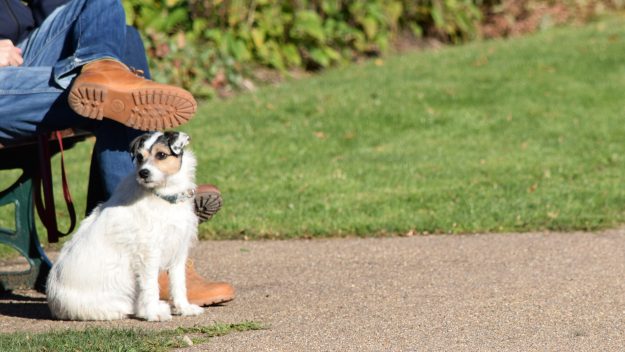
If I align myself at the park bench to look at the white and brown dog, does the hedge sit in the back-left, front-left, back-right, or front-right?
back-left

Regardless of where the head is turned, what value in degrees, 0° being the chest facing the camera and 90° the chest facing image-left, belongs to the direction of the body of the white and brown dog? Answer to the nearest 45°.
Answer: approximately 315°

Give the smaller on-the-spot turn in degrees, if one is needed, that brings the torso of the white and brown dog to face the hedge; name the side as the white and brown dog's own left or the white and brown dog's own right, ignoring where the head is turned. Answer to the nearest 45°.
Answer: approximately 135° to the white and brown dog's own left

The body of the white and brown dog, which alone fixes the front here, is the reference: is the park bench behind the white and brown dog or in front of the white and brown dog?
behind

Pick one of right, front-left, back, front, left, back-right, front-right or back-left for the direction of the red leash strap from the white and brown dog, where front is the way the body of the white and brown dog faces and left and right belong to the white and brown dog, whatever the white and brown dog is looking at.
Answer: back
